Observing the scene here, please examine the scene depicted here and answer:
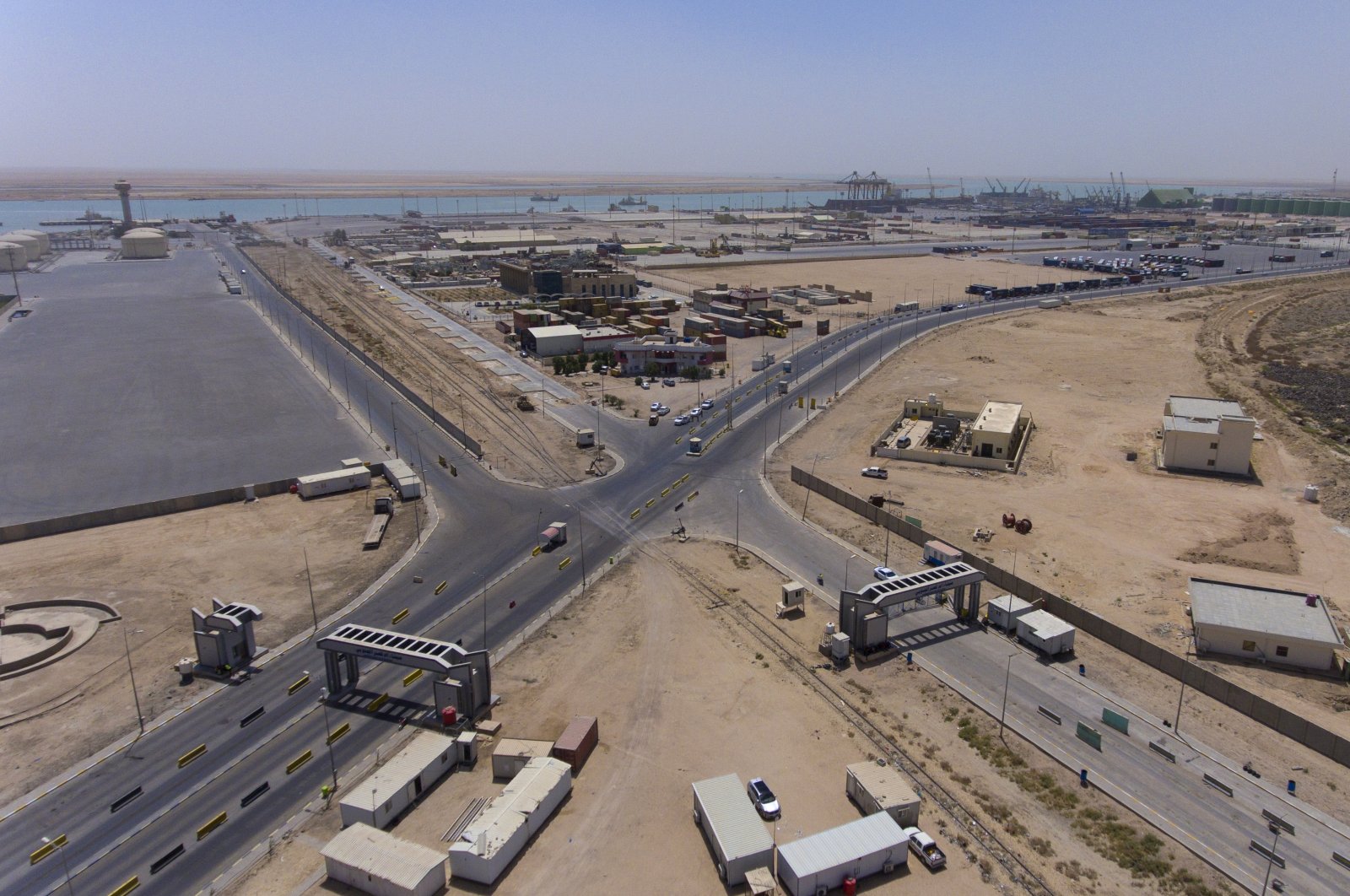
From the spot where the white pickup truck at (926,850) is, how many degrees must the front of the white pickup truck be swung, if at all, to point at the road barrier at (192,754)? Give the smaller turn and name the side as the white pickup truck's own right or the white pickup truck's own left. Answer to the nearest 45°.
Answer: approximately 45° to the white pickup truck's own left

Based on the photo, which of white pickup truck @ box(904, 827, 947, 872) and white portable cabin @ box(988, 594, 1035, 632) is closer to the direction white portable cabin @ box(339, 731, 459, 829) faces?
the white pickup truck

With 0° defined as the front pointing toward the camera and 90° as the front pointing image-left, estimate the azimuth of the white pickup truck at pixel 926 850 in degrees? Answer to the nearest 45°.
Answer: approximately 135°

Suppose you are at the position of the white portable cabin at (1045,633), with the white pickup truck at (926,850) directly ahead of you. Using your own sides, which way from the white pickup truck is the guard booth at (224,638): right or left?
right

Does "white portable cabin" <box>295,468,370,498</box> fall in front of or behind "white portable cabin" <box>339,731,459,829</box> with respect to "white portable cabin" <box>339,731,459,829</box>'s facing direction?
behind

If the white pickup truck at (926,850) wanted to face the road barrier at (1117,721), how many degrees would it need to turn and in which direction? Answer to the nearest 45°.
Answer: approximately 90° to its right
